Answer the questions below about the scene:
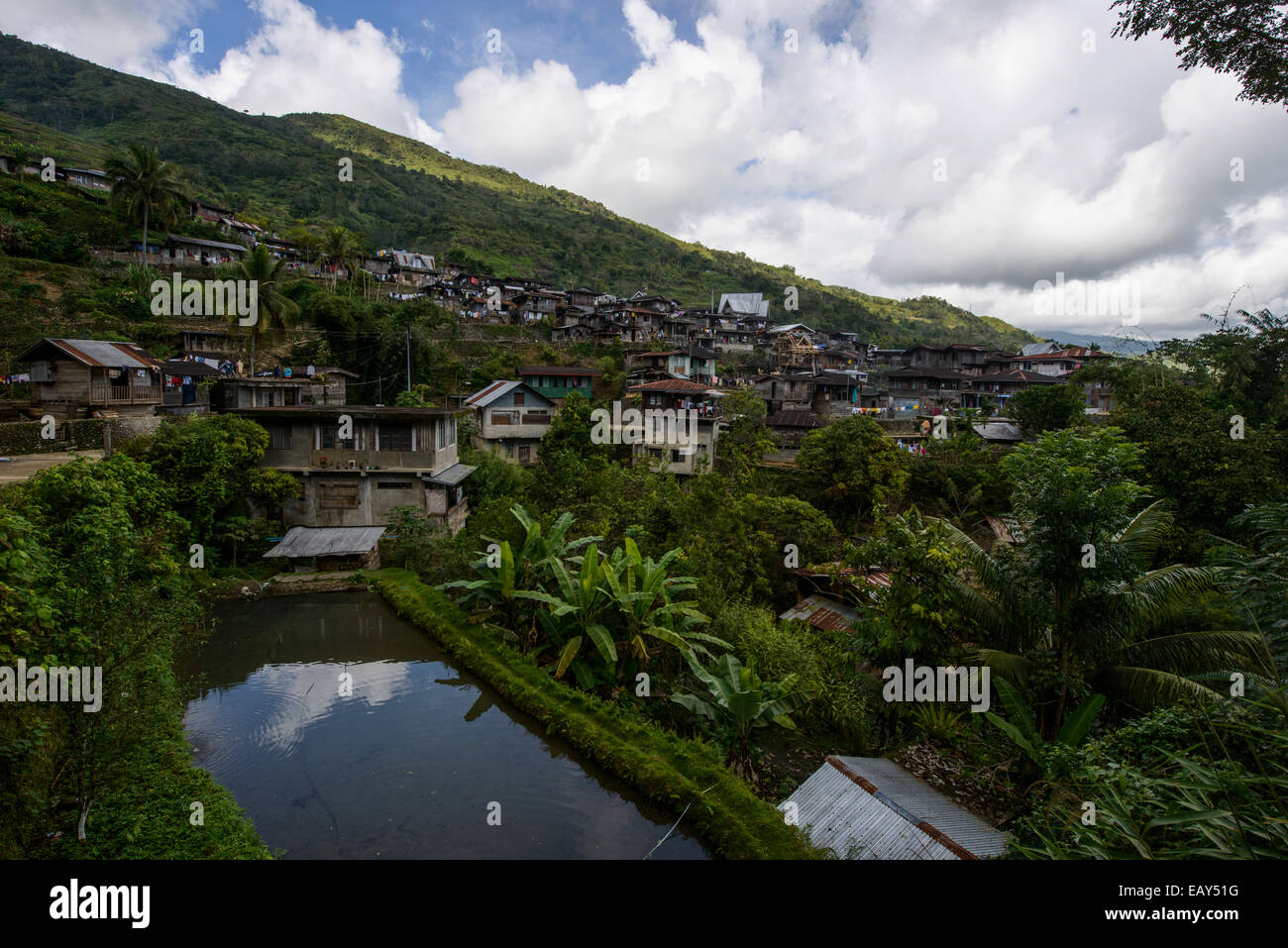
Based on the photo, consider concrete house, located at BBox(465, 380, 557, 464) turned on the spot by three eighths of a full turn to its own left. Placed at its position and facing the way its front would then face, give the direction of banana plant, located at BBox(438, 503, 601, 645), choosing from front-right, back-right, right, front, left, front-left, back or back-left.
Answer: back-right

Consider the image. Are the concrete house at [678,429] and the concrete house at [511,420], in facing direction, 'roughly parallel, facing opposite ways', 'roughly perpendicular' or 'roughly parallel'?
roughly parallel

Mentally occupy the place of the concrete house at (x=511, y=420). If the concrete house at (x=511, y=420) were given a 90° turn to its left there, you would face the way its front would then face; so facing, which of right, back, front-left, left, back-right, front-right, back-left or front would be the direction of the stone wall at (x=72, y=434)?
back-right

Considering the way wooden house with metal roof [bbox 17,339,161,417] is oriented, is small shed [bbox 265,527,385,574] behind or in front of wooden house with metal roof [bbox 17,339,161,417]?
in front

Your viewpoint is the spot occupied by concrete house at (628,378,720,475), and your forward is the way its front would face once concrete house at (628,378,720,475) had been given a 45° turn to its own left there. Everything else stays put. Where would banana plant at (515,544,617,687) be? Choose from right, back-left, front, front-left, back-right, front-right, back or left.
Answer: front-right

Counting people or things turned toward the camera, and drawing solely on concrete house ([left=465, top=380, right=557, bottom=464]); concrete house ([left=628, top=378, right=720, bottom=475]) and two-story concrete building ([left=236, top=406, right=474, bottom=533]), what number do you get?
3

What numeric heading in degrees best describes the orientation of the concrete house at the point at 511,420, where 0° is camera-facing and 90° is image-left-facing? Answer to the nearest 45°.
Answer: approximately 0°

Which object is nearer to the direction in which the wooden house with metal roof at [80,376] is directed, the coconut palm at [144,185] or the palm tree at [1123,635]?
the palm tree

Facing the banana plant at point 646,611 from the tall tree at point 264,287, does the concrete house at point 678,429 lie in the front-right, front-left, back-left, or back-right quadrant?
front-left

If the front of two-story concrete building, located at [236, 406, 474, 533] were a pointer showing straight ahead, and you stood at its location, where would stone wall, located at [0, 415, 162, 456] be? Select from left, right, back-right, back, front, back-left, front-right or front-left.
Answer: right

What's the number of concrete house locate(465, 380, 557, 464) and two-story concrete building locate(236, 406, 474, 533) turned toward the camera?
2

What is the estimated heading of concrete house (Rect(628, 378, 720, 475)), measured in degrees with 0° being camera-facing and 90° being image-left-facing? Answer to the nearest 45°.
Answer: approximately 0°

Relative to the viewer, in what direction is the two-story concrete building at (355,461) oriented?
toward the camera

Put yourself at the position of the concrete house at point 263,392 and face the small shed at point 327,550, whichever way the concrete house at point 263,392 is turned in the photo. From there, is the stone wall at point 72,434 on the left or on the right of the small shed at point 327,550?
right

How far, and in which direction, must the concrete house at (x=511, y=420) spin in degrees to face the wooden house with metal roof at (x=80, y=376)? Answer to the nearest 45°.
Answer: approximately 45° to its right

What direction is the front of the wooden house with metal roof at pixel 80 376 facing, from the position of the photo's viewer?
facing the viewer and to the right of the viewer

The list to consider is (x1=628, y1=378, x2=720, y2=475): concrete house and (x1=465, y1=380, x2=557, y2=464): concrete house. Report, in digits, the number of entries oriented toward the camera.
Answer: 2

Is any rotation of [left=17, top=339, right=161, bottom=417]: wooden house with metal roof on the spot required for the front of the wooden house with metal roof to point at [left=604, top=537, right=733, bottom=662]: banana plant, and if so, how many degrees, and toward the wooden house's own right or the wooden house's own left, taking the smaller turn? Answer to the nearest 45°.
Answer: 0° — it already faces it
